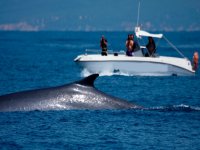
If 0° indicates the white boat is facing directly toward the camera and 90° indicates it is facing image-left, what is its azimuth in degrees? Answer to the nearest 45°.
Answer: approximately 90°

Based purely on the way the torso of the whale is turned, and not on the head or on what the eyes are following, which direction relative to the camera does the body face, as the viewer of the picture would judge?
to the viewer's left

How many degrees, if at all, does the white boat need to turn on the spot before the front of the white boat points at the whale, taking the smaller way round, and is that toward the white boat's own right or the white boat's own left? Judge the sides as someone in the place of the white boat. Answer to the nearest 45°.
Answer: approximately 90° to the white boat's own left

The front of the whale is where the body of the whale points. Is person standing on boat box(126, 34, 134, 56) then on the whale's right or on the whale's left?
on the whale's right

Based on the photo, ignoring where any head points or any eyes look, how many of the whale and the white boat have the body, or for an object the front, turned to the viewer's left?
2

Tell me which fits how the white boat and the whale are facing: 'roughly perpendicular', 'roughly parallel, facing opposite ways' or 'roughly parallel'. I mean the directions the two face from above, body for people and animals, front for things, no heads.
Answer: roughly parallel
